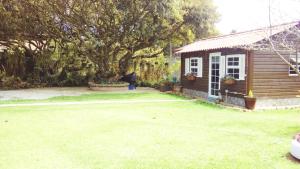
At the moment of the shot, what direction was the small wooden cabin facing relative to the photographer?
facing the viewer and to the left of the viewer

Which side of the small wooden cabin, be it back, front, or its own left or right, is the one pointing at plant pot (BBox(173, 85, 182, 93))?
right

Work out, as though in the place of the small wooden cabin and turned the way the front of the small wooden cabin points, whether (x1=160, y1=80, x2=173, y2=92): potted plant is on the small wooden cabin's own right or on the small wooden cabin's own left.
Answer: on the small wooden cabin's own right

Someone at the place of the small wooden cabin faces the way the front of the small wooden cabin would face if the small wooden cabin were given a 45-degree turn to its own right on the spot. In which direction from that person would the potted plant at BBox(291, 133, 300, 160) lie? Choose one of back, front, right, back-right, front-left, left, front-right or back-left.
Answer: left

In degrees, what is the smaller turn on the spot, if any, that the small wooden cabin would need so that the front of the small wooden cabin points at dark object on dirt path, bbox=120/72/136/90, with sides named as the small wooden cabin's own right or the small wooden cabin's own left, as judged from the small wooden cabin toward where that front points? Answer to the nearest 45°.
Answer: approximately 90° to the small wooden cabin's own right

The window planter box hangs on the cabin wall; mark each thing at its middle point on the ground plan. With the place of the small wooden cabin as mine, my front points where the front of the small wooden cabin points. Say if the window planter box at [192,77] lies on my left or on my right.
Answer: on my right
